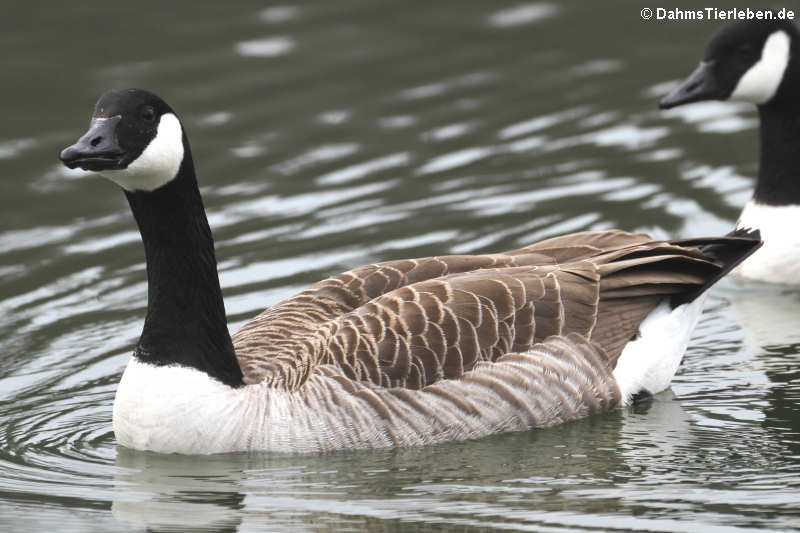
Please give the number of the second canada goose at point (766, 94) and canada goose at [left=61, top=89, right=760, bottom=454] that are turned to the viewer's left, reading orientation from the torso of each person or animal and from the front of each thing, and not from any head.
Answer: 2

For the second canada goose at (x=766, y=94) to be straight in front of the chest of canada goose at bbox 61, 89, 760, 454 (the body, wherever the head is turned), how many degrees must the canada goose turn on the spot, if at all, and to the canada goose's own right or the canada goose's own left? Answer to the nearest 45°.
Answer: approximately 135° to the canada goose's own right

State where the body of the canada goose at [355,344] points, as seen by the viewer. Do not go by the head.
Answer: to the viewer's left

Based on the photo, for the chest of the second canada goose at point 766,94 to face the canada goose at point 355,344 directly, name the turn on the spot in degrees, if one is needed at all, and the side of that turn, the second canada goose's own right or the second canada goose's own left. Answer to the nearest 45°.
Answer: approximately 45° to the second canada goose's own left

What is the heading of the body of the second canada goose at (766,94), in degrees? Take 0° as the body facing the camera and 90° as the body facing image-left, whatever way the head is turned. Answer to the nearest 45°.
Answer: approximately 90°
